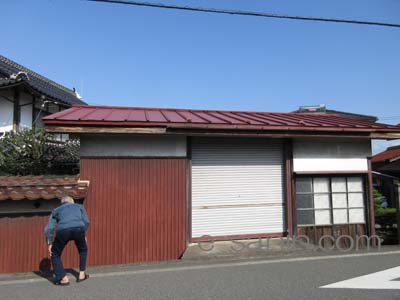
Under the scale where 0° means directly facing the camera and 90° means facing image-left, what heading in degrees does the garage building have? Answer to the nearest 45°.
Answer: approximately 0°

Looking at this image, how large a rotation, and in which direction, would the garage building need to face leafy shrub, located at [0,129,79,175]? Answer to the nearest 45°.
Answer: approximately 90° to its right
